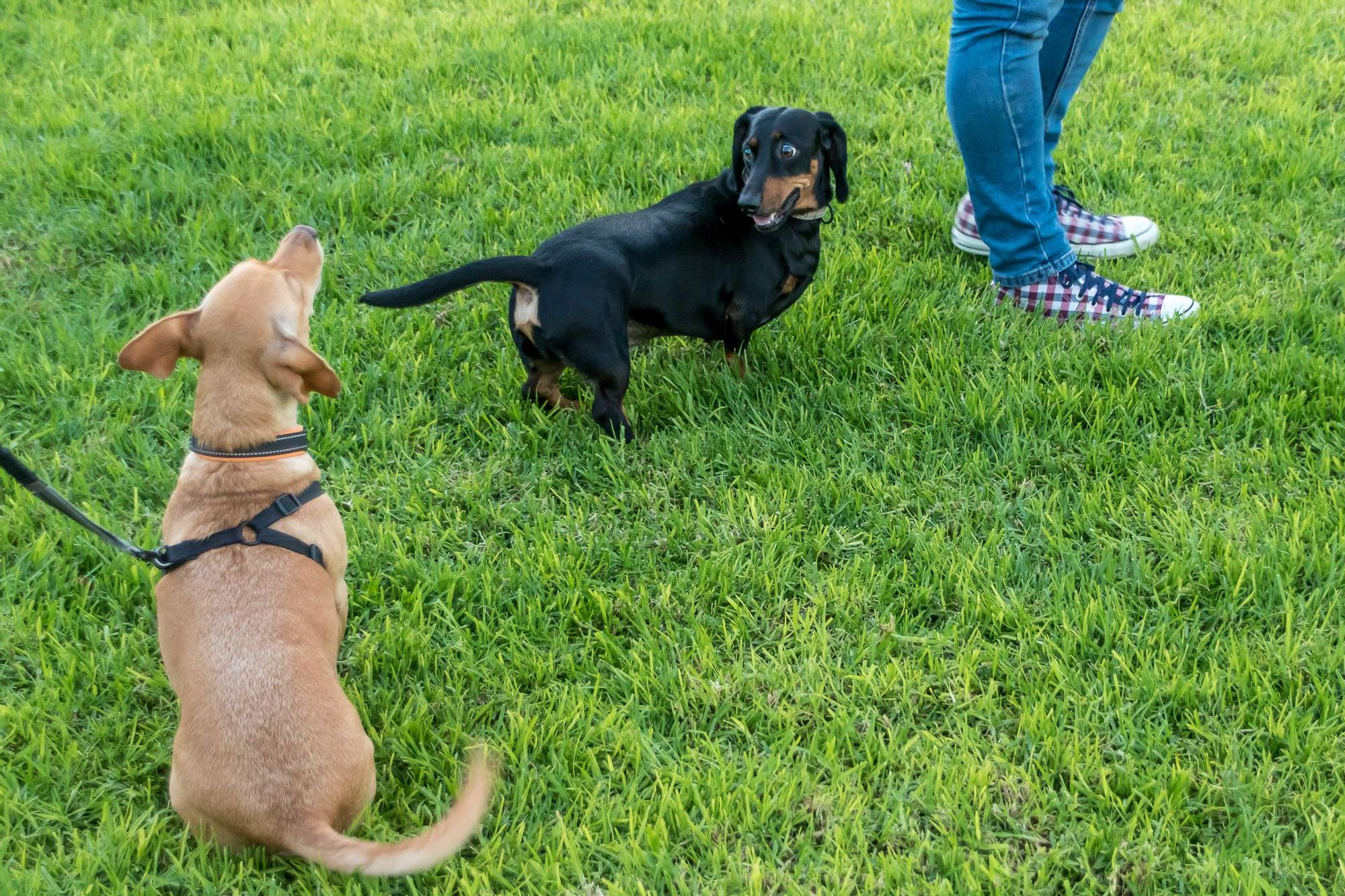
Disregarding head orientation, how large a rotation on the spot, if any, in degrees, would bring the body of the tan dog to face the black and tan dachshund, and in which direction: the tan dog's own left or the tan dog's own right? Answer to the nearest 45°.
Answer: approximately 45° to the tan dog's own right

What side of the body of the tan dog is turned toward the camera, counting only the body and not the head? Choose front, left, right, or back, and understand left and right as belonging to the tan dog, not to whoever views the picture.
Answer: back
